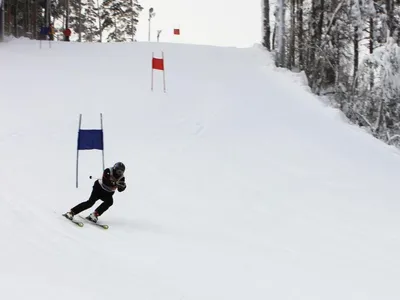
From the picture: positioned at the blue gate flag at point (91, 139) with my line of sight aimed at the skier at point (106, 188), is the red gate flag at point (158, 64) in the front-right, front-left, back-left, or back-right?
back-left

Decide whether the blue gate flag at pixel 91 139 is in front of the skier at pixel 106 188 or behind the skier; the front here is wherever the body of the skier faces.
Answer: behind

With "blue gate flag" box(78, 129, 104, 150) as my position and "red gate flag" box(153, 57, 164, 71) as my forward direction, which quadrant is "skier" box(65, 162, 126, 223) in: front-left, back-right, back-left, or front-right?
back-right
